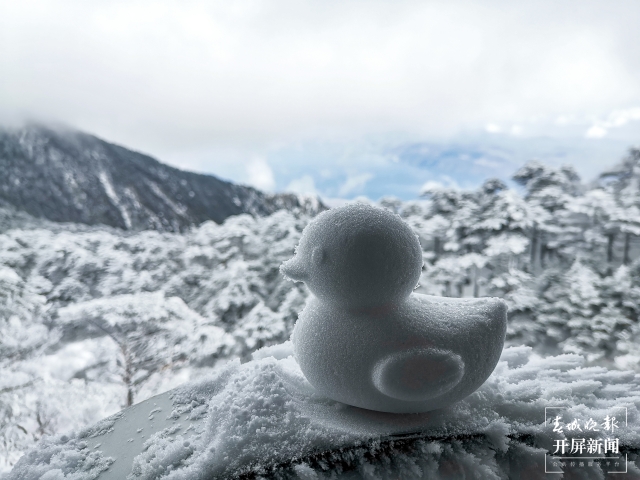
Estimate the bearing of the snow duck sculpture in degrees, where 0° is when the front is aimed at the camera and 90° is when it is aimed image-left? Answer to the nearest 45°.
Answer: approximately 90°
